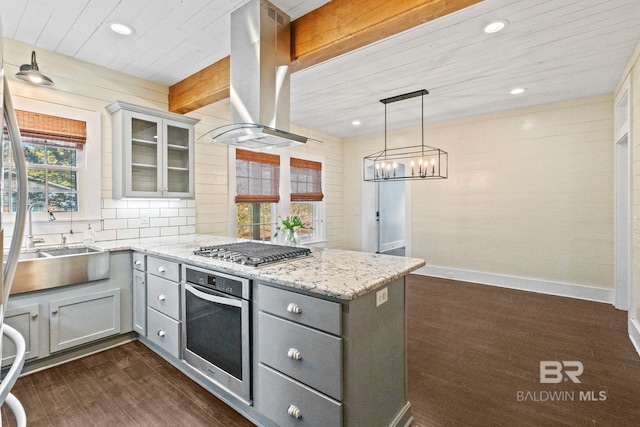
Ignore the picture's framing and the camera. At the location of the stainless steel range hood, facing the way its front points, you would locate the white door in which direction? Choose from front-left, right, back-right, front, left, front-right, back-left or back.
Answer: back

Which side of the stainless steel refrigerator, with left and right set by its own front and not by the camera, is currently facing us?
right

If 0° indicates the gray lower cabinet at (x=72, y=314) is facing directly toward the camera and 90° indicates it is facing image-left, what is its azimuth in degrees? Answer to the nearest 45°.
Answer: approximately 315°

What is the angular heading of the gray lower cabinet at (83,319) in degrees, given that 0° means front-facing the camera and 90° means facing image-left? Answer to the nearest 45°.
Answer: approximately 315°

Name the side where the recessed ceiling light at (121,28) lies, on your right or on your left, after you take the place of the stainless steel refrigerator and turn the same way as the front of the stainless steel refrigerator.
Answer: on your left

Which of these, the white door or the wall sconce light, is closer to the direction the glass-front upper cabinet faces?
the white door

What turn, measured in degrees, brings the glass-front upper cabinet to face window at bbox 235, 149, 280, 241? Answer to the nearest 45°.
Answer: approximately 90° to its left

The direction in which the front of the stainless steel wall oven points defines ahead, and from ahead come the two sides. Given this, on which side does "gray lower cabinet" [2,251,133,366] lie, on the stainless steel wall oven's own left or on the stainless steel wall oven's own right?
on the stainless steel wall oven's own right

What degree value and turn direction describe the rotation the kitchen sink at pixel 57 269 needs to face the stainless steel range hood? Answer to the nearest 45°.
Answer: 0° — it already faces it
